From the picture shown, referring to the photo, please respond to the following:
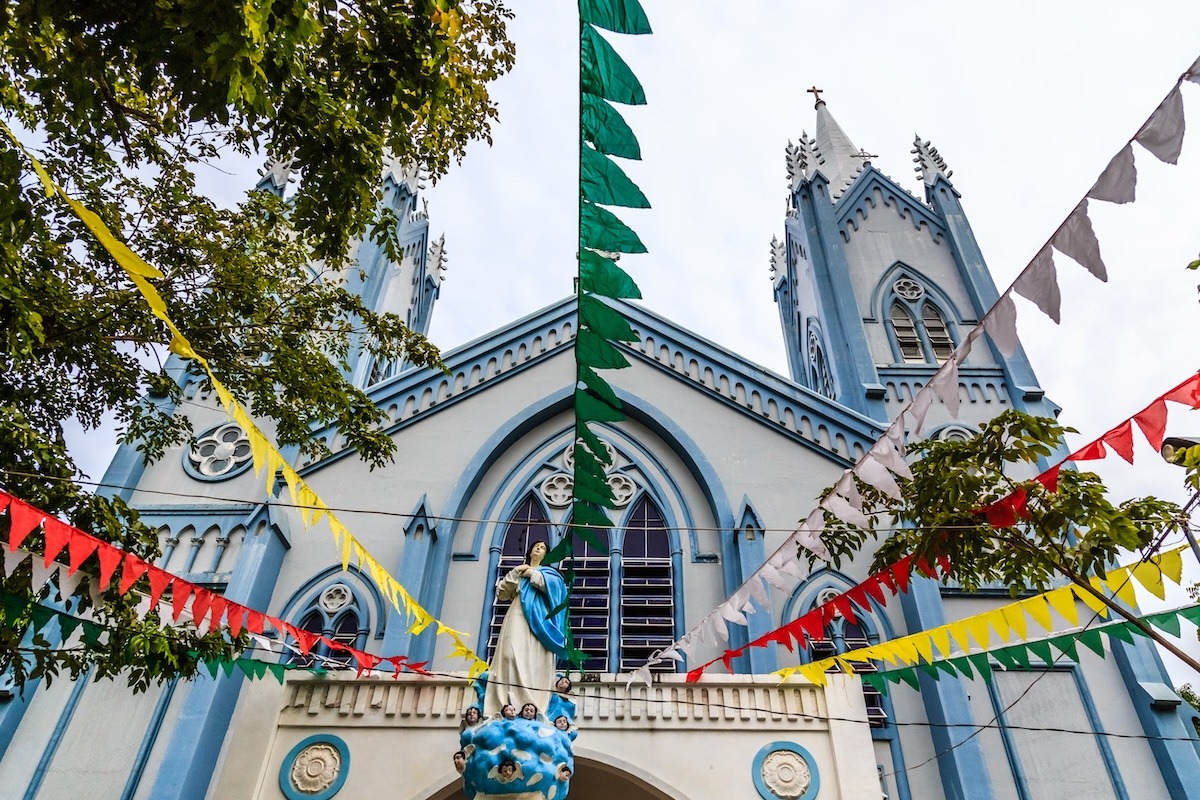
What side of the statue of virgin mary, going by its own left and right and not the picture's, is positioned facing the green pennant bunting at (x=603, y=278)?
front

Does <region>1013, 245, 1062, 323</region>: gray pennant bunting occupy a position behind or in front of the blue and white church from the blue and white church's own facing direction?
in front

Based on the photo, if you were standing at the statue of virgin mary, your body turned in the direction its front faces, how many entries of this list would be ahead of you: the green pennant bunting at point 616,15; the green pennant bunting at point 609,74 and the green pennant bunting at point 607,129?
3

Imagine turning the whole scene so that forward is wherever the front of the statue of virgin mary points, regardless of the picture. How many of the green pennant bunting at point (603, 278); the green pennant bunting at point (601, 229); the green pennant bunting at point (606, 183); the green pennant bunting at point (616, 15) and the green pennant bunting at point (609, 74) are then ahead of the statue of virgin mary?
5

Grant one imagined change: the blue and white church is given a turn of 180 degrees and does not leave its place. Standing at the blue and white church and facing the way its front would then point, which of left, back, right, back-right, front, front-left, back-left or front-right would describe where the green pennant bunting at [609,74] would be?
back

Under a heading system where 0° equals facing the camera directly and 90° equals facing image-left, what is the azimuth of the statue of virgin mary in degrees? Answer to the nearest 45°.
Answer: approximately 0°

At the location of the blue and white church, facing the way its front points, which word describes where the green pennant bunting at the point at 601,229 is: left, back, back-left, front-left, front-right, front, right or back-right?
front

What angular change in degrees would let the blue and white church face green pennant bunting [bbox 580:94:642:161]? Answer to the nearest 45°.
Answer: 0° — it already faces it

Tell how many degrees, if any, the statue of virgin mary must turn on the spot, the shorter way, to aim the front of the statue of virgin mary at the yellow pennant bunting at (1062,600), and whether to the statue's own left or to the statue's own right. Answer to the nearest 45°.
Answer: approximately 90° to the statue's own left

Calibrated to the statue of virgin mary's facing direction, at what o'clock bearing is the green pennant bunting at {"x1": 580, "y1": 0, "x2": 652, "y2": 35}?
The green pennant bunting is roughly at 12 o'clock from the statue of virgin mary.

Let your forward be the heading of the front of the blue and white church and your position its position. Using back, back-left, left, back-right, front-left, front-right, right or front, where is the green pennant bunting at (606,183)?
front

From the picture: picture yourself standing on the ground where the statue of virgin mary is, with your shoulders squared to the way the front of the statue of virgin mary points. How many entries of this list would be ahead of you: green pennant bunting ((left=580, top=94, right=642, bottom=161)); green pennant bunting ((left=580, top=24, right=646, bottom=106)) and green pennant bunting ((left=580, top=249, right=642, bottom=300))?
3

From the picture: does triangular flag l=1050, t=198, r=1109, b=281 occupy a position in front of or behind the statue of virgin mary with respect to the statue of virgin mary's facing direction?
in front

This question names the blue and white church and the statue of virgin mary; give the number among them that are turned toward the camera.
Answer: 2

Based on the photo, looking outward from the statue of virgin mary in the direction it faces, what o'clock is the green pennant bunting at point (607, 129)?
The green pennant bunting is roughly at 12 o'clock from the statue of virgin mary.

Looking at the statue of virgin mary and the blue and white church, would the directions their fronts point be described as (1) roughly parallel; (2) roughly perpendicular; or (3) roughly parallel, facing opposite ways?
roughly parallel

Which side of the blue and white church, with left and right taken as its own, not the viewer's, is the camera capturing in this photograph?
front
